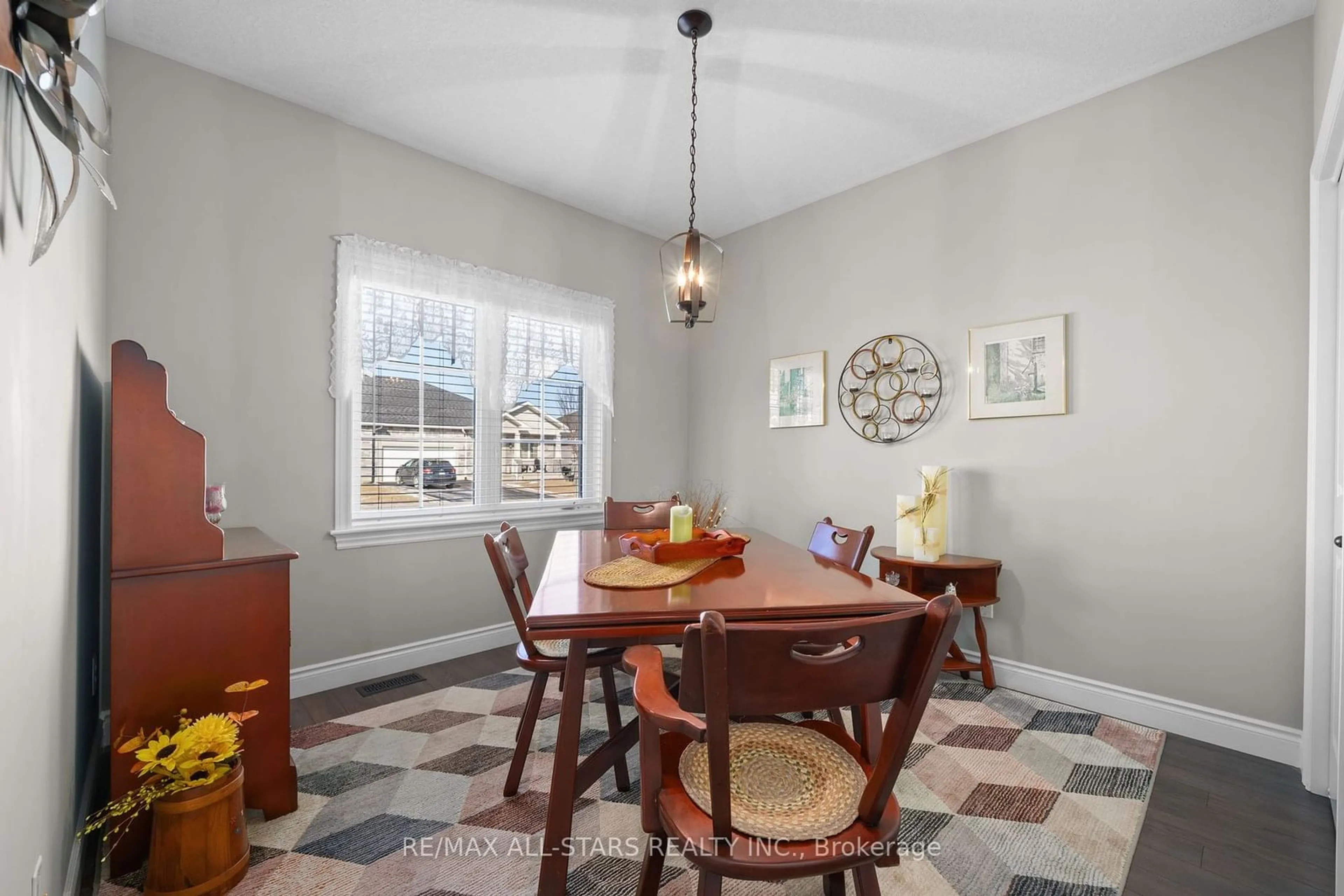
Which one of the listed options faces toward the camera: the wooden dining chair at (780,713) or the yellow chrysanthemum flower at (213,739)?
the yellow chrysanthemum flower

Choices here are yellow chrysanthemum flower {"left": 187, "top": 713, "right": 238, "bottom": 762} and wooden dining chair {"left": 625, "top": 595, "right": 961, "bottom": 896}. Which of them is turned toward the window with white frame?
the wooden dining chair

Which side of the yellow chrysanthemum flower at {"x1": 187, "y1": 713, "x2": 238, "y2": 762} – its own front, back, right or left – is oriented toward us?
front

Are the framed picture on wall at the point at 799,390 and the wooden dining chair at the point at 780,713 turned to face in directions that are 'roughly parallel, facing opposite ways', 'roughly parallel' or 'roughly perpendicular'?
roughly perpendicular

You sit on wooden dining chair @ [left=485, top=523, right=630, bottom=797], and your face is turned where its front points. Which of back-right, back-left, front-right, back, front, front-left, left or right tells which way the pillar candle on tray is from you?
front

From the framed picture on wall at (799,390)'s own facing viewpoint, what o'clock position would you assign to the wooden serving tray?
The wooden serving tray is roughly at 11 o'clock from the framed picture on wall.

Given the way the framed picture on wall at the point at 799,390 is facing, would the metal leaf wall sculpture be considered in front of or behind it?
in front

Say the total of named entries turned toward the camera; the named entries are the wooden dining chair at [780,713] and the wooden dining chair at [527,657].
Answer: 0

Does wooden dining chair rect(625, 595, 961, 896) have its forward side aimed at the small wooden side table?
no

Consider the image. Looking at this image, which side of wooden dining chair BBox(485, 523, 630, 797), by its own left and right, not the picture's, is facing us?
right

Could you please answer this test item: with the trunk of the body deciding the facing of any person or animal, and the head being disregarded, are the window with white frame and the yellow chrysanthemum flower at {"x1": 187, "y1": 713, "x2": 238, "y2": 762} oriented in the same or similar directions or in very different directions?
same or similar directions

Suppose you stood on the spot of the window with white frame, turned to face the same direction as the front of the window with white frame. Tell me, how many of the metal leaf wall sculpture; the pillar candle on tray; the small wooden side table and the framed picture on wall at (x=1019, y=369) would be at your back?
0

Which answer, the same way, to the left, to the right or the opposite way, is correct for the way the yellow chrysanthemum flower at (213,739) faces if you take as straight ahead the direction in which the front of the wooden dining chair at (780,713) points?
the opposite way

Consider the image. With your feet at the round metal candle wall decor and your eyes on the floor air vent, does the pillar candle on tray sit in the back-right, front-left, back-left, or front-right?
front-left

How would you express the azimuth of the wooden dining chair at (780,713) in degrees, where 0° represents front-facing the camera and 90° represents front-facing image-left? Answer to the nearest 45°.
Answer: approximately 135°

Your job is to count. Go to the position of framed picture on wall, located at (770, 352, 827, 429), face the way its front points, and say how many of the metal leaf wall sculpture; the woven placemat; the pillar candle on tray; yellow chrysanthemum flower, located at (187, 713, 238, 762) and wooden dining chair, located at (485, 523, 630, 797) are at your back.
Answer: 0

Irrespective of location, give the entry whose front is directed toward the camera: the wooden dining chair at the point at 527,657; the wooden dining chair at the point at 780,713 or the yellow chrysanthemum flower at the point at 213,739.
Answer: the yellow chrysanthemum flower

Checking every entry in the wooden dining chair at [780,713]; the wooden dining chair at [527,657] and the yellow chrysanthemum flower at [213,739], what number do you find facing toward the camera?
1

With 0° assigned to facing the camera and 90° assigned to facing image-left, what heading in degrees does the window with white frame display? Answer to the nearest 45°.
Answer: approximately 315°

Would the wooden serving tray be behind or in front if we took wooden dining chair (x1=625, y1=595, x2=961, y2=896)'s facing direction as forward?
in front
